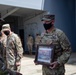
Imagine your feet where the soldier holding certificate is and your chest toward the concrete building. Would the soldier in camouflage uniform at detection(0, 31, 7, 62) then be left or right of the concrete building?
left

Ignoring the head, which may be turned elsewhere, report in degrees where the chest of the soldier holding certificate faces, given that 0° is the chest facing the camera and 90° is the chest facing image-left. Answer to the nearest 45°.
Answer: approximately 45°

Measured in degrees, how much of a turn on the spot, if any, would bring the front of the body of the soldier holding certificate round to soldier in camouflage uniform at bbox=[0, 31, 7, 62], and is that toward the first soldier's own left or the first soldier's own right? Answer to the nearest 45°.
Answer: approximately 90° to the first soldier's own right

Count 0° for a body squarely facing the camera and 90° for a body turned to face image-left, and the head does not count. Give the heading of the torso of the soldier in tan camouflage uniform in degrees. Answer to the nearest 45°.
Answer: approximately 45°
